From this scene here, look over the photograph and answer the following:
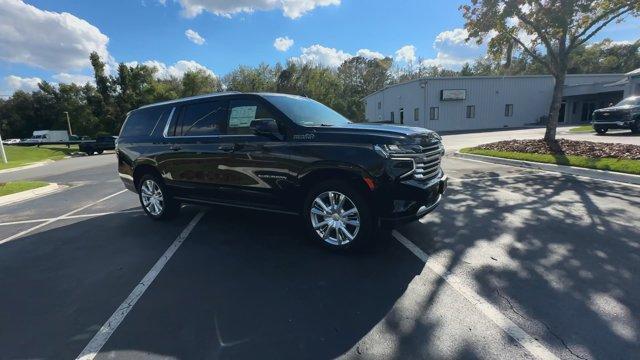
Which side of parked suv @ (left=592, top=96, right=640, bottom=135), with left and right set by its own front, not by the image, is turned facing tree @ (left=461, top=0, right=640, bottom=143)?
front

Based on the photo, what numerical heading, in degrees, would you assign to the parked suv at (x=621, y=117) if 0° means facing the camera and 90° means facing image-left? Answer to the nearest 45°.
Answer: approximately 45°

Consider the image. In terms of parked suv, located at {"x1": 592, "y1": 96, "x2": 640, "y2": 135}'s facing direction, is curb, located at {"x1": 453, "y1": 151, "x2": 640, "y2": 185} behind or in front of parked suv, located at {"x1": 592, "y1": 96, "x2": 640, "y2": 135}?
in front

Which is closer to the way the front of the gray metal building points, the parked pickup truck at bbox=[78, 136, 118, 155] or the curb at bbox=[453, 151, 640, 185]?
the curb

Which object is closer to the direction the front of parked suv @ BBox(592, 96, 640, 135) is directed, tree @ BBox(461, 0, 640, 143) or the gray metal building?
the tree

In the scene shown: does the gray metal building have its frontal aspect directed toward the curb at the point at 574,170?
yes

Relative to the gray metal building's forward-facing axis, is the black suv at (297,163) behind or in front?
in front
